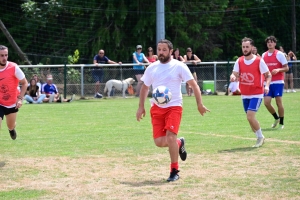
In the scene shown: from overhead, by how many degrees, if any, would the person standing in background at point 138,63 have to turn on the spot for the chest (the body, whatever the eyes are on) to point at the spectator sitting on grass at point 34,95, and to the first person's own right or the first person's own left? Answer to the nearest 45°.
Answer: approximately 45° to the first person's own right

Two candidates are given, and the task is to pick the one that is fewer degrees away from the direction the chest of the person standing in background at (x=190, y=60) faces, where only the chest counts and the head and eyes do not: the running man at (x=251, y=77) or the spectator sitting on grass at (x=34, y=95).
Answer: the running man

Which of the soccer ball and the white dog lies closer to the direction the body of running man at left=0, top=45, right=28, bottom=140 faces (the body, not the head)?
the soccer ball

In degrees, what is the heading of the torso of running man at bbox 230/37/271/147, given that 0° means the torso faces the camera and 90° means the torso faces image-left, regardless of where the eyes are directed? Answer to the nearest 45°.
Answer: approximately 45°

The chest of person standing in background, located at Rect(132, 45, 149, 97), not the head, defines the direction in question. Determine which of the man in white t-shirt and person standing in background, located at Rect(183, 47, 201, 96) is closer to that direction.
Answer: the man in white t-shirt

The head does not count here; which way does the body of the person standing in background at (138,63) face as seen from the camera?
toward the camera

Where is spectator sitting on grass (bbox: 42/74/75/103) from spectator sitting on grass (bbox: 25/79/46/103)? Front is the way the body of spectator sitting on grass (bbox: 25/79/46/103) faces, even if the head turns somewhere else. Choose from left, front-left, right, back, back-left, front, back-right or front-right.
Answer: back-left
